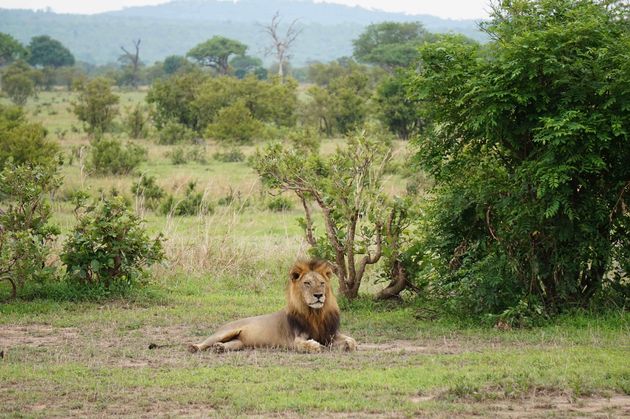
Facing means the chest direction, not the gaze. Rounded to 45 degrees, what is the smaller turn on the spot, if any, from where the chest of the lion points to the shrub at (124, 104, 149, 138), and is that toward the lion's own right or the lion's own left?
approximately 135° to the lion's own left

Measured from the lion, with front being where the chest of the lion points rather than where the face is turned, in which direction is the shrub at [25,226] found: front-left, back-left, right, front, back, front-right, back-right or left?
back

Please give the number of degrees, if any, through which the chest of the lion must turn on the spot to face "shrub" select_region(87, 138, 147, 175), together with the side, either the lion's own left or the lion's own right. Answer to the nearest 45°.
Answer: approximately 135° to the lion's own left

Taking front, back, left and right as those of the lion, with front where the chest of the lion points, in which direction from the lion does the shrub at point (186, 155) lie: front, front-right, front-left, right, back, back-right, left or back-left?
back-left

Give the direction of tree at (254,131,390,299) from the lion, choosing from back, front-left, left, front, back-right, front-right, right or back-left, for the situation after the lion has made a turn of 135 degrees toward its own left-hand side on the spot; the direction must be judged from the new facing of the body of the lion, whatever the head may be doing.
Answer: front

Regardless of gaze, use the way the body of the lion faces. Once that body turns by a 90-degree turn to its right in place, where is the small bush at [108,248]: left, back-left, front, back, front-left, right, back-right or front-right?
right

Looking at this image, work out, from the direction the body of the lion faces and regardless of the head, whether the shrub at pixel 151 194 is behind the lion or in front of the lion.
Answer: behind

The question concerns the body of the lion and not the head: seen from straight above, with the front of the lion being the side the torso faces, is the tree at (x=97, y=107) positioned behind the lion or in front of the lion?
behind

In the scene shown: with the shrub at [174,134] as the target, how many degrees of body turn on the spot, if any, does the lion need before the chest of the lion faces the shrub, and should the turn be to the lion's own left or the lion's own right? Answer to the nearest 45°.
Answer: approximately 135° to the lion's own left

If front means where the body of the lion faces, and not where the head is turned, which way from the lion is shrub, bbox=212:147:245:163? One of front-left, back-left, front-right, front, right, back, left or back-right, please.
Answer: back-left

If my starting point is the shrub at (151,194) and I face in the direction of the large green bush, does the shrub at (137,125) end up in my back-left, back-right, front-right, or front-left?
back-left

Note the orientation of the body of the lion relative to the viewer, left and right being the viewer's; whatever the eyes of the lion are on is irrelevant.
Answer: facing the viewer and to the right of the viewer

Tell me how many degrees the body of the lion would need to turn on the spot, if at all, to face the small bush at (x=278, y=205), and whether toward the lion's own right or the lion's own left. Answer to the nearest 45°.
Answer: approximately 135° to the lion's own left
